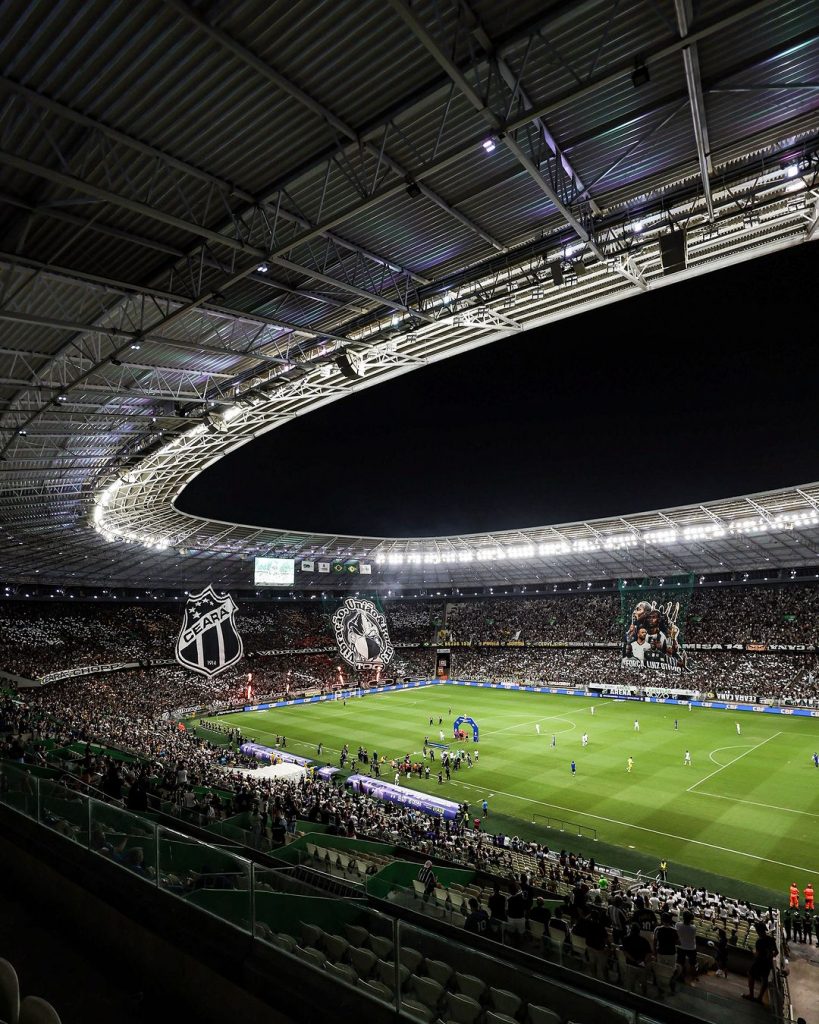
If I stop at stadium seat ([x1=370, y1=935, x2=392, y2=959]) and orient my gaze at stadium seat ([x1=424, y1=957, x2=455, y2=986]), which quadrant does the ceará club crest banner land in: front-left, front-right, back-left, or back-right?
back-left

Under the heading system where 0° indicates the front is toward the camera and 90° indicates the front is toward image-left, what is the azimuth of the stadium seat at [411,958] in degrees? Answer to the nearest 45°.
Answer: approximately 225°

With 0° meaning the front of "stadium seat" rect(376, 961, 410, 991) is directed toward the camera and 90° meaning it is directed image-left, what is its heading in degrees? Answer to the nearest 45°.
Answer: approximately 225°

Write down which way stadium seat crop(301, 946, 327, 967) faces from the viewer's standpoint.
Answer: facing away from the viewer and to the right of the viewer

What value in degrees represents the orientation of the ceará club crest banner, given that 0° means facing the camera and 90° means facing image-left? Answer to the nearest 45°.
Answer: approximately 0°
